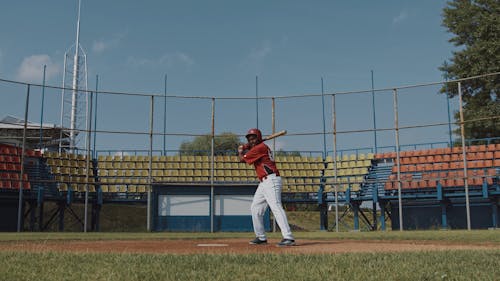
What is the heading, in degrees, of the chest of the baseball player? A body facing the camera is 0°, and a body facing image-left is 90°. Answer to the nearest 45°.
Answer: approximately 45°

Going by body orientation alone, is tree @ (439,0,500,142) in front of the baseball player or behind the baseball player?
behind

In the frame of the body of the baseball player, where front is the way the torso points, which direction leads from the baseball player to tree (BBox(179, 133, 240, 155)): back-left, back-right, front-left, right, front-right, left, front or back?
back-right
